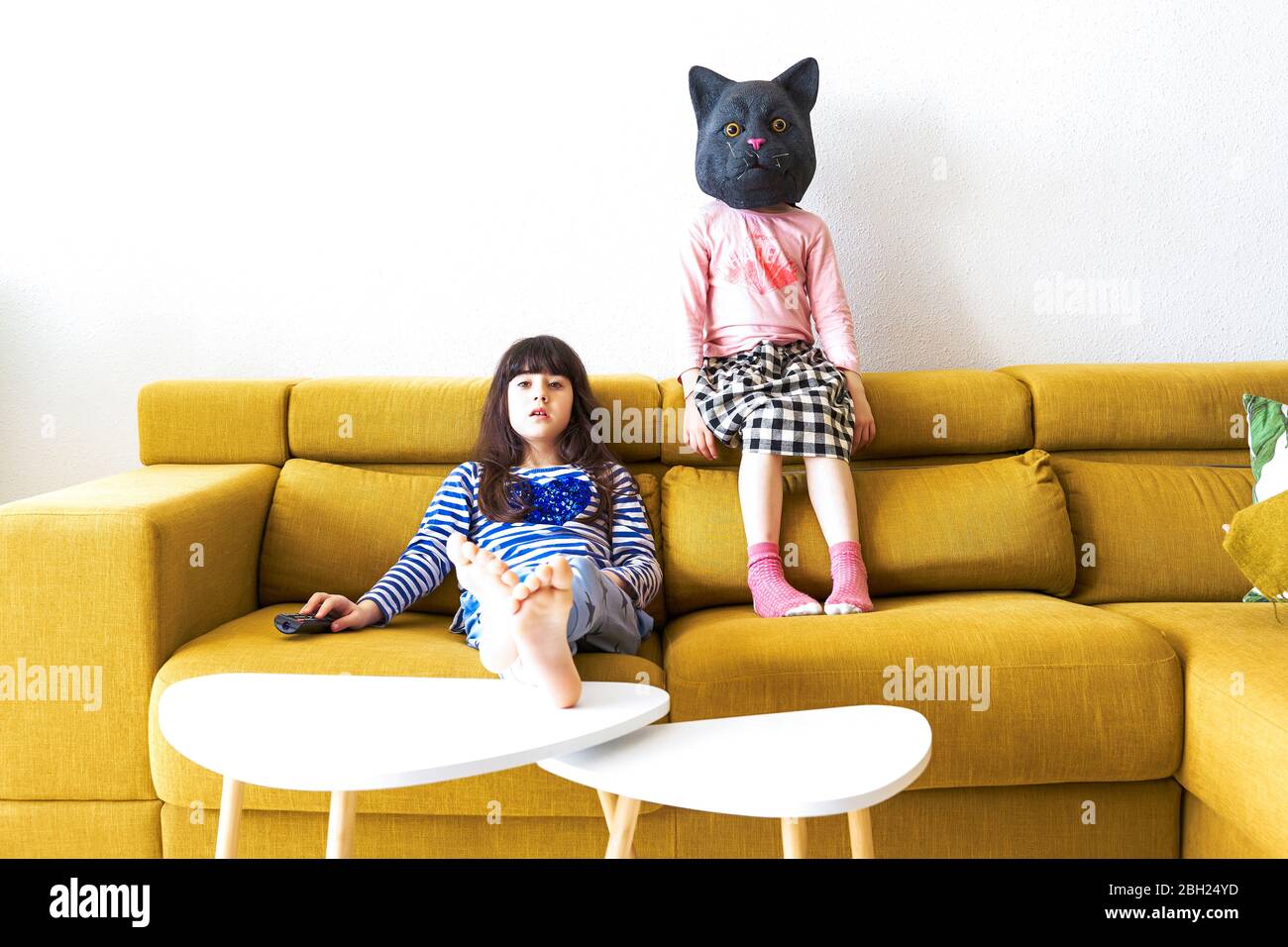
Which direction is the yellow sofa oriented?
toward the camera

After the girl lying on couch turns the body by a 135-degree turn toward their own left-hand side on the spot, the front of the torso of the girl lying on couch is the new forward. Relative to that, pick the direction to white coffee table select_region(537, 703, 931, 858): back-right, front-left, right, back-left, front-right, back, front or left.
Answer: back-right

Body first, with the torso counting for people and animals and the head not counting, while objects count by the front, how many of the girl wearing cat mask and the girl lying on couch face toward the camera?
2

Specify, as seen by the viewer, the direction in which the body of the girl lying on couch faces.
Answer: toward the camera

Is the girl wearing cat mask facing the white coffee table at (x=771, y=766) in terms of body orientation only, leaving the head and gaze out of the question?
yes

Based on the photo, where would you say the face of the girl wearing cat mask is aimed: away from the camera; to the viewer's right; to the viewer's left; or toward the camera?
toward the camera

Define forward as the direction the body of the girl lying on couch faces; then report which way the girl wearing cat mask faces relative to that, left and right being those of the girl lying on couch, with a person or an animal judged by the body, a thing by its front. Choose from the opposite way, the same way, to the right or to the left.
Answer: the same way

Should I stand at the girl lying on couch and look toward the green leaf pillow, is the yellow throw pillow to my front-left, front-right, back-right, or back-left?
front-right

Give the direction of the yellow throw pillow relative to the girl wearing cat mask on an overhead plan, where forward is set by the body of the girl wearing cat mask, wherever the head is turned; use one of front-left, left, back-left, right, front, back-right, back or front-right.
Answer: front-left

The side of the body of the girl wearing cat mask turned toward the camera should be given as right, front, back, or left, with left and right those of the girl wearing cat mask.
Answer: front
